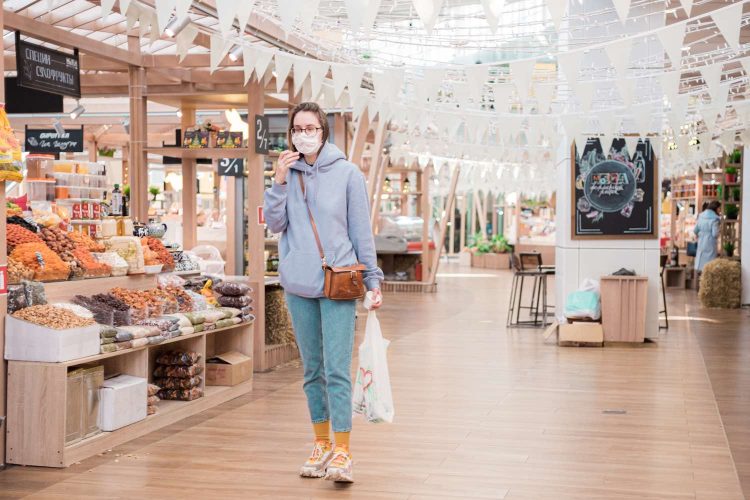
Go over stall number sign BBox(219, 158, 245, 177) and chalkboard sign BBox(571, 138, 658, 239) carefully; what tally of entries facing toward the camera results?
2

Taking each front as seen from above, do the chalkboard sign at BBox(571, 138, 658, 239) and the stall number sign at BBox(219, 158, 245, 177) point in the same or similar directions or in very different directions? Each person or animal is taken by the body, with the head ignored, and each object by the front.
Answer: same or similar directions

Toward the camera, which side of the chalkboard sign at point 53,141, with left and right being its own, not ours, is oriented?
front

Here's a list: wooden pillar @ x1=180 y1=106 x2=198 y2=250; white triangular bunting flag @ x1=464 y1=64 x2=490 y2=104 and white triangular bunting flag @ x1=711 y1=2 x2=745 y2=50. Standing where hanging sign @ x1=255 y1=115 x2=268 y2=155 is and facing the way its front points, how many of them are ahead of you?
2

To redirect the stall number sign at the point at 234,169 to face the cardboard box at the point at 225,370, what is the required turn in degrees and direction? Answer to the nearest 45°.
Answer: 0° — it already faces it

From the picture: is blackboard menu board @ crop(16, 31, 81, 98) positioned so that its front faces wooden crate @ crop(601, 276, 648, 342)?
no

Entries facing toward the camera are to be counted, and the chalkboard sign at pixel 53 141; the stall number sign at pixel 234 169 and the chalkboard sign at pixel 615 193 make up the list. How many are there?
3

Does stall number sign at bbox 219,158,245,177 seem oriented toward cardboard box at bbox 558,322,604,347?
no

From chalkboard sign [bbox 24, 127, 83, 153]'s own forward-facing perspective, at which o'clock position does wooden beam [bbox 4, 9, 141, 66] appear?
The wooden beam is roughly at 12 o'clock from the chalkboard sign.

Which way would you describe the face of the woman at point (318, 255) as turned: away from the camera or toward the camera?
toward the camera

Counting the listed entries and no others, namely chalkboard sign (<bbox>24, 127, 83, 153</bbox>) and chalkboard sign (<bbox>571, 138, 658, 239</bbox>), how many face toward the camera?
2

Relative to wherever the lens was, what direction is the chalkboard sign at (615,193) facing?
facing the viewer

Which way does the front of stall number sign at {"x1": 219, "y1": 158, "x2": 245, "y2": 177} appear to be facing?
toward the camera

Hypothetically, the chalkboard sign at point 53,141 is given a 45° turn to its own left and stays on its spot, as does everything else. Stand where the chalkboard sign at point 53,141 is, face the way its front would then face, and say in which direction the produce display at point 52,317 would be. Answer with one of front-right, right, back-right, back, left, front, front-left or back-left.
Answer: front-right

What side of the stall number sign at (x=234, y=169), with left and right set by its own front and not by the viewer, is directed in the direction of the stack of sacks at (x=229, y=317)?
front

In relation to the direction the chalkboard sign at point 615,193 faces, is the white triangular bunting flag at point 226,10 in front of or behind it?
in front

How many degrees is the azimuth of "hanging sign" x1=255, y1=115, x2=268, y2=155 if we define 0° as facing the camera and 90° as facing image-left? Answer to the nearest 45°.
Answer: approximately 315°

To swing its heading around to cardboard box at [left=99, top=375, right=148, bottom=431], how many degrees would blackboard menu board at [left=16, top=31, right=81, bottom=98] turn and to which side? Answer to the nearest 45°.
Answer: approximately 45° to its right
